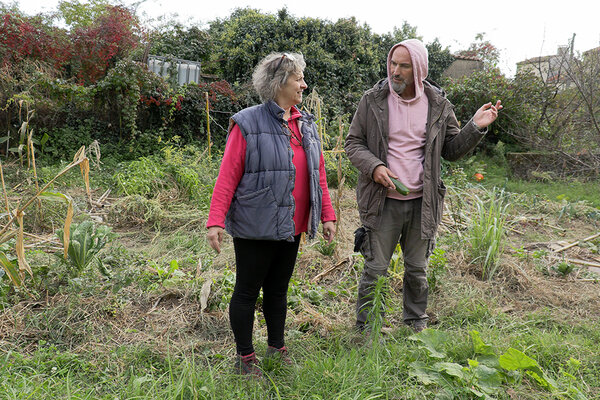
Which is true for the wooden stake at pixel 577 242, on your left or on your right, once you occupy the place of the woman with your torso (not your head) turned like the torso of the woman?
on your left

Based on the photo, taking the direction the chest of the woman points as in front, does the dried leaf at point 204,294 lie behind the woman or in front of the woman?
behind

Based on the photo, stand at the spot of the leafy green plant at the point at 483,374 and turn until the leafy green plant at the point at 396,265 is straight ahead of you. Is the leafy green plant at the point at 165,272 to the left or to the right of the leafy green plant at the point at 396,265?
left

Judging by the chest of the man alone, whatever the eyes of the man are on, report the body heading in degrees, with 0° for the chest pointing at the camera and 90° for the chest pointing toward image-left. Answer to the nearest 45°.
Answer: approximately 0°

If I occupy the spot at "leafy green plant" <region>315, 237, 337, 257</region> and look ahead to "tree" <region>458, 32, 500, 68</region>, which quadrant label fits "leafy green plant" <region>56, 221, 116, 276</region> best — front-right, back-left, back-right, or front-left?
back-left

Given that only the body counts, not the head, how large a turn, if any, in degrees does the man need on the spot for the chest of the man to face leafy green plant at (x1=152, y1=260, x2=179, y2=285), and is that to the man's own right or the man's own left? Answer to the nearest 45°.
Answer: approximately 90° to the man's own right

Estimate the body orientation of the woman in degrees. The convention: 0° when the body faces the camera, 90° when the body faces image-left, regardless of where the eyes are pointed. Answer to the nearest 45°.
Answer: approximately 315°

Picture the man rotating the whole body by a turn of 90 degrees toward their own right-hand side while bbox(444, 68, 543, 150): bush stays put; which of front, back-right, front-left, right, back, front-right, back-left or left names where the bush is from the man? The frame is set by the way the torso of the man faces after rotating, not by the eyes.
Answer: right

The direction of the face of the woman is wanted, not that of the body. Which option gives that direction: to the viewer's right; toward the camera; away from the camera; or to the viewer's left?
to the viewer's right
